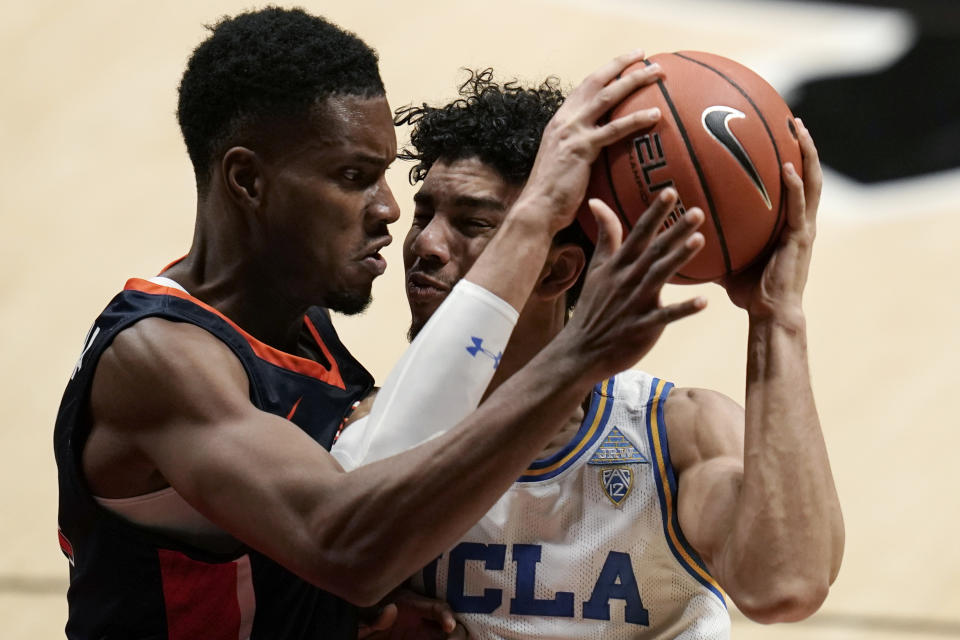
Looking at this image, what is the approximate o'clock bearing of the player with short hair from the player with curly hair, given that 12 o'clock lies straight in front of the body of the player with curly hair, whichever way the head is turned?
The player with short hair is roughly at 1 o'clock from the player with curly hair.

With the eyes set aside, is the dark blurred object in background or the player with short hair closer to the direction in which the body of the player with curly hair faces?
the player with short hair

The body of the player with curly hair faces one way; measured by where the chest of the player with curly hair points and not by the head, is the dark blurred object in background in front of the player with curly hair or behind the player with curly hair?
behind

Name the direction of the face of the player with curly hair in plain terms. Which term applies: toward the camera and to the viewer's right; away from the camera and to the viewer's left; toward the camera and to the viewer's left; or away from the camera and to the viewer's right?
toward the camera and to the viewer's left

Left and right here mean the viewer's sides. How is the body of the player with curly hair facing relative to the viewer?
facing the viewer and to the left of the viewer

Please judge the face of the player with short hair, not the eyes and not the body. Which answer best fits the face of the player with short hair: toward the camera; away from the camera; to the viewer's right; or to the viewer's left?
to the viewer's right

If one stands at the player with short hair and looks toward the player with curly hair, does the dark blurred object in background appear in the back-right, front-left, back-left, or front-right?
front-left

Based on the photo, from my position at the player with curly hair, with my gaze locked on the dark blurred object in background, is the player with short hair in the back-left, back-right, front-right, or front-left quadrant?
back-left
